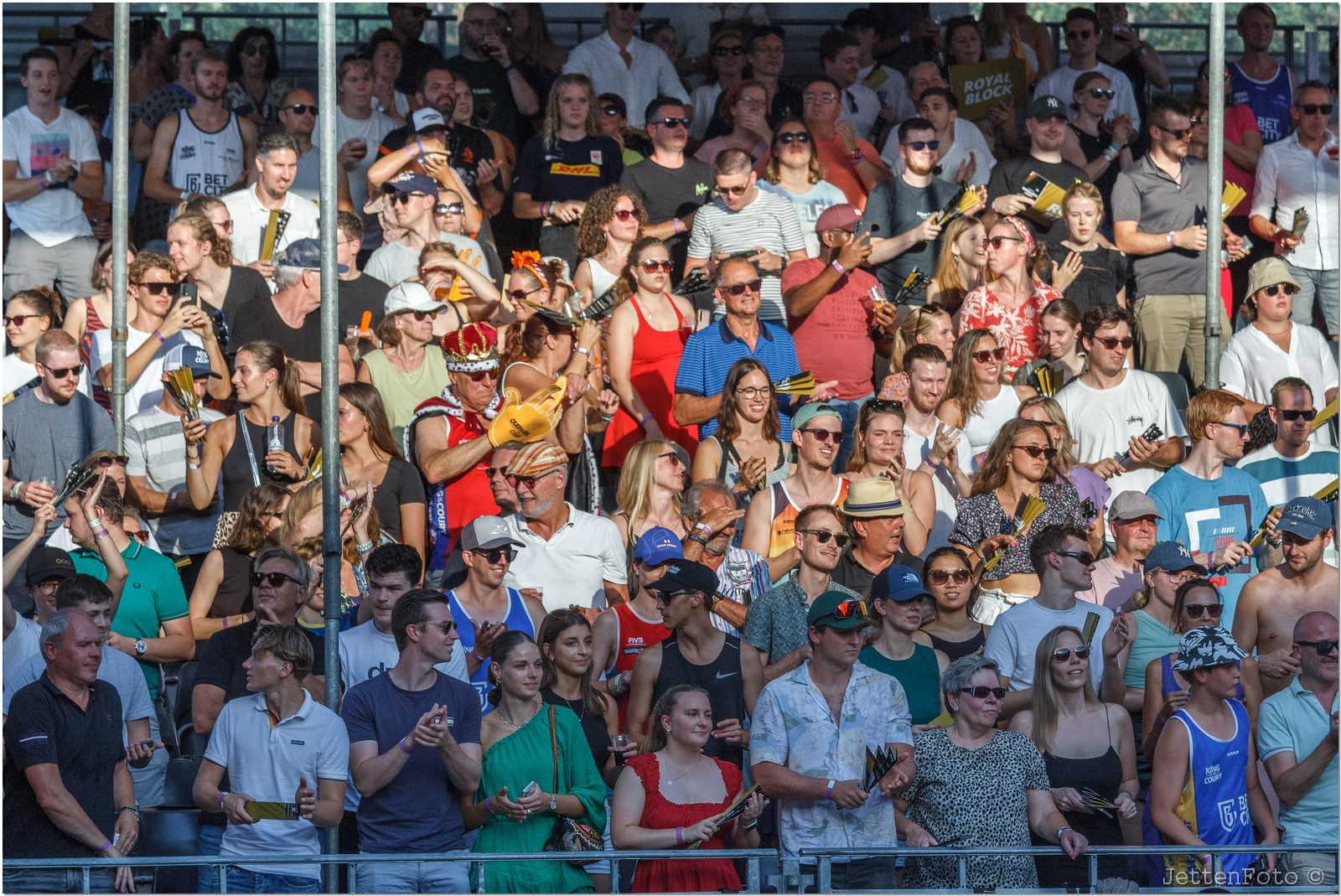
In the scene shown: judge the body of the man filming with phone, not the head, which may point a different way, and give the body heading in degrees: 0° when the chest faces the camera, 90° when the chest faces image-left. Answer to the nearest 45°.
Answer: approximately 315°

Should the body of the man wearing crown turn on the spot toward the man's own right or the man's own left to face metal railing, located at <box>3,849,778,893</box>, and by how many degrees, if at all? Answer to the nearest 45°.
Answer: approximately 45° to the man's own right

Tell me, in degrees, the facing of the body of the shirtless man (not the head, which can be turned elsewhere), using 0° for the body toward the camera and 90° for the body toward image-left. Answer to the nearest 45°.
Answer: approximately 0°

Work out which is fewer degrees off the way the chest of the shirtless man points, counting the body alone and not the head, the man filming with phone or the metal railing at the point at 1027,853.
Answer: the metal railing

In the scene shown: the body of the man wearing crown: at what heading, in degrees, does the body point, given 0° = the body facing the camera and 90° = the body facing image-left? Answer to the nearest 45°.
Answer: approximately 315°

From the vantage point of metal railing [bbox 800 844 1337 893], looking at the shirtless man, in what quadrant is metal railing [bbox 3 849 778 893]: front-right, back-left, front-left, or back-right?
back-left

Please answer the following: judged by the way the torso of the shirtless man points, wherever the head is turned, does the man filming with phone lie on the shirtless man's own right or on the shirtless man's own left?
on the shirtless man's own right
